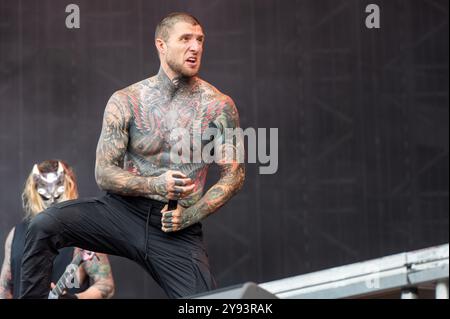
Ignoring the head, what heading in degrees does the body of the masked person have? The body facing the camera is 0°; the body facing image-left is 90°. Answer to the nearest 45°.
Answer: approximately 0°
